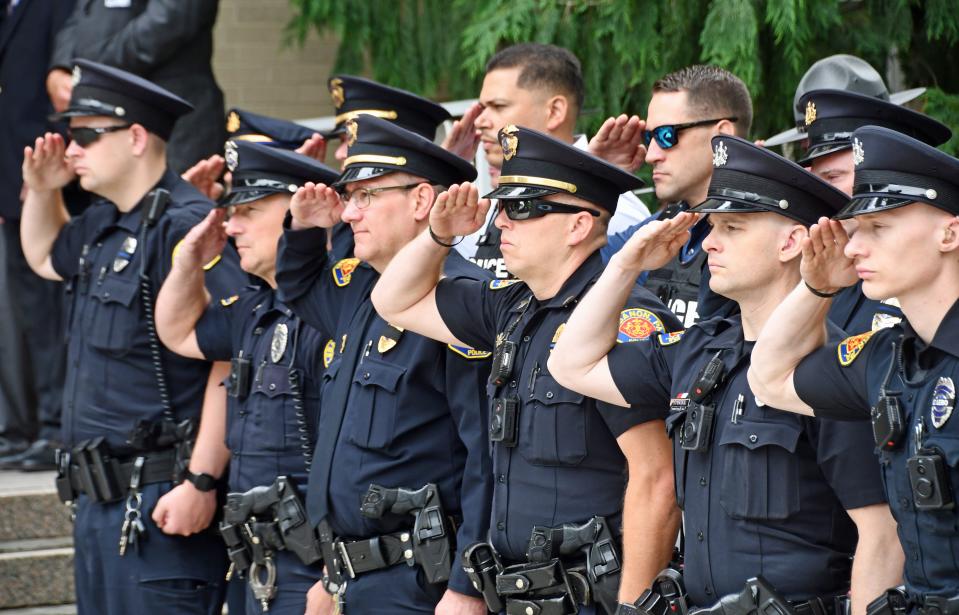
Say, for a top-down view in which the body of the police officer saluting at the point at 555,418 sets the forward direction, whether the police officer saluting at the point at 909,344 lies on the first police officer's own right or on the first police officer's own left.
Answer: on the first police officer's own left

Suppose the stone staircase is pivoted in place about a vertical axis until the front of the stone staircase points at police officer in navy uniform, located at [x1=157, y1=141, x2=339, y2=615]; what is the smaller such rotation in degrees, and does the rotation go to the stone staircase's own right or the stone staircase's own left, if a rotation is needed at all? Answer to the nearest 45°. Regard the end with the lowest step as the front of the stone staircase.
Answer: approximately 45° to the stone staircase's own left

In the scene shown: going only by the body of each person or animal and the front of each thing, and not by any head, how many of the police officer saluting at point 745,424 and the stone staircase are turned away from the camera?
0

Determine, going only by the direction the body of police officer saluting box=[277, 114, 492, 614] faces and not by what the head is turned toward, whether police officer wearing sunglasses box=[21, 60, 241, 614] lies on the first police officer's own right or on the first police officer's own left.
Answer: on the first police officer's own right

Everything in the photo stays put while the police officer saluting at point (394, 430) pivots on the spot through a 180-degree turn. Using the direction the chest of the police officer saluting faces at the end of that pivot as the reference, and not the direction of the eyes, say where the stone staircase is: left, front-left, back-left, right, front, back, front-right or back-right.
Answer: left

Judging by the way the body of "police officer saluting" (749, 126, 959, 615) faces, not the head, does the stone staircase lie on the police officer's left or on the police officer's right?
on the police officer's right

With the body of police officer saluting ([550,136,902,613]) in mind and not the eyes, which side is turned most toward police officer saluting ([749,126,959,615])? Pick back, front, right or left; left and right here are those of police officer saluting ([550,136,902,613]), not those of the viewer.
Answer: left

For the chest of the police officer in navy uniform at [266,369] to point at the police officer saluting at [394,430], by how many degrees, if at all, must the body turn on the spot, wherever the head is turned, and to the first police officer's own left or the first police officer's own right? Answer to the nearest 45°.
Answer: approximately 90° to the first police officer's own left
